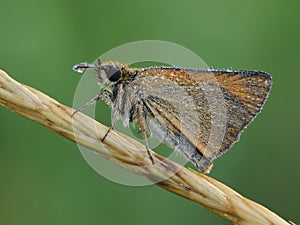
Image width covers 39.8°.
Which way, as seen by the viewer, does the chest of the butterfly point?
to the viewer's left
